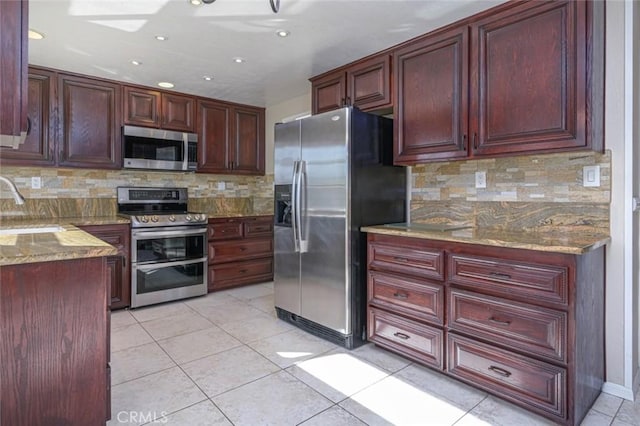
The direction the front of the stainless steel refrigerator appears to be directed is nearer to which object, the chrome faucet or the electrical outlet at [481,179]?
the chrome faucet

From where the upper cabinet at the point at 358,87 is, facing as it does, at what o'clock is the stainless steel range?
The stainless steel range is roughly at 2 o'clock from the upper cabinet.

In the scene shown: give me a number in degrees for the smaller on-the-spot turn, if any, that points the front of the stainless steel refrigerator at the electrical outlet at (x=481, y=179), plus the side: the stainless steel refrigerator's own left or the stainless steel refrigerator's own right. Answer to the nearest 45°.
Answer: approximately 135° to the stainless steel refrigerator's own left

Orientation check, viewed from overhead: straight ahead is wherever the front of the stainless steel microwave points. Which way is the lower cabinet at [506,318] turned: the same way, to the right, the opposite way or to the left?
to the right

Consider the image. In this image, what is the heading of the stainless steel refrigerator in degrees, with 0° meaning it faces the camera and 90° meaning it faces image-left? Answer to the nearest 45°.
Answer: approximately 45°

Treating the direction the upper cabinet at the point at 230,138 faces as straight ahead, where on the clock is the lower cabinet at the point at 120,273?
The lower cabinet is roughly at 3 o'clock from the upper cabinet.

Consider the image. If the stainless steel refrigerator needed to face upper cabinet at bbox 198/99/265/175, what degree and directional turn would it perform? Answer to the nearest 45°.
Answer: approximately 90° to its right

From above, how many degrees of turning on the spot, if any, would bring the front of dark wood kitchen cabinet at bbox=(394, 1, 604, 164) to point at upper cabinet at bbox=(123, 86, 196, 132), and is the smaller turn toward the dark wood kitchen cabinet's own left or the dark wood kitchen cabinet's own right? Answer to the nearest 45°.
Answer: approximately 45° to the dark wood kitchen cabinet's own right

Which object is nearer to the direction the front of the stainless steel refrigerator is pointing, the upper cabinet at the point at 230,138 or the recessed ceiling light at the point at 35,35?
the recessed ceiling light

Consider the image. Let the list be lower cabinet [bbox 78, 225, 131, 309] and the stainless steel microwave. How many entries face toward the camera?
2
